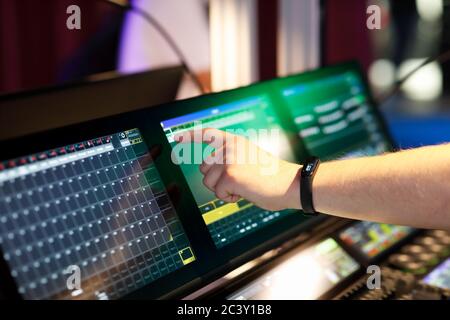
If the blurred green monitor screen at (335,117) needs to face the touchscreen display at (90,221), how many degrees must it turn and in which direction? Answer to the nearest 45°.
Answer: approximately 90° to its right

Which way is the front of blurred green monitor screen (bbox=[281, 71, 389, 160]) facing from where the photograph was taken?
facing the viewer and to the right of the viewer

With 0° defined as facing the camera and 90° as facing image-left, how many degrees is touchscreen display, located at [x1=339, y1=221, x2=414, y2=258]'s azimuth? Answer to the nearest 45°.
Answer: approximately 315°

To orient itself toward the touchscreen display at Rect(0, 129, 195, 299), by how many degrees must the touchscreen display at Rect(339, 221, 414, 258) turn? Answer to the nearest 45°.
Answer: approximately 90° to its right

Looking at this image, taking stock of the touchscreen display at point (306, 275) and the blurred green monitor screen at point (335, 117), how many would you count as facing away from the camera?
0
